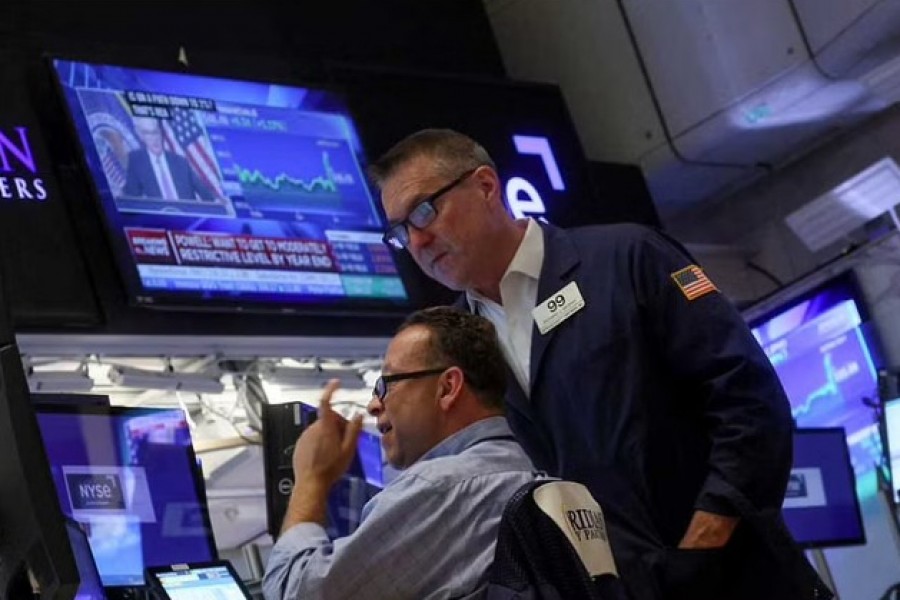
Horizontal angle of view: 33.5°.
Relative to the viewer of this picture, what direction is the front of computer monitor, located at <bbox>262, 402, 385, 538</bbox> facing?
facing the viewer

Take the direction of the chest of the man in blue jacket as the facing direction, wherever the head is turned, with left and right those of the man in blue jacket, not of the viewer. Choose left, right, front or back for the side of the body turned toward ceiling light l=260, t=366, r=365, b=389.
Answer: right

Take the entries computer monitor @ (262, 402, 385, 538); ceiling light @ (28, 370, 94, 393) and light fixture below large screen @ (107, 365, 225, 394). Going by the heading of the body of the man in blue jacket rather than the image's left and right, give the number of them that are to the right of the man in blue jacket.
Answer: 3

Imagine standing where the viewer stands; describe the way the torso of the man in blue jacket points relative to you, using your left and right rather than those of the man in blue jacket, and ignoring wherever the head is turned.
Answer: facing the viewer and to the left of the viewer

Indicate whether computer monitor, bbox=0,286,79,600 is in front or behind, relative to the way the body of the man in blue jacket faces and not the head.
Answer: in front
